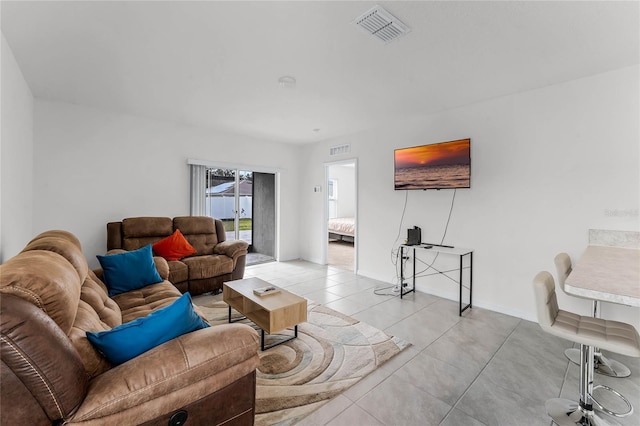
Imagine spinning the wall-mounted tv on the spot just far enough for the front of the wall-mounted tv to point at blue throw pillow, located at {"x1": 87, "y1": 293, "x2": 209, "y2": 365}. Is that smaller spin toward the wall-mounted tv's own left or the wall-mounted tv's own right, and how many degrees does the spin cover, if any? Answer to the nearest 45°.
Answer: approximately 45° to the wall-mounted tv's own left

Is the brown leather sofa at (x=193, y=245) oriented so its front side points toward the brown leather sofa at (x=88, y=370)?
yes

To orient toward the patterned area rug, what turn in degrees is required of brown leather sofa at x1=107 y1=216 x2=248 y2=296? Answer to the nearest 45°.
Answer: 0° — it already faces it

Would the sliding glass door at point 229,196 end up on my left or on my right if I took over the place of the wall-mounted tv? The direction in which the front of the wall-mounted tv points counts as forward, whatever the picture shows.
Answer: on my right

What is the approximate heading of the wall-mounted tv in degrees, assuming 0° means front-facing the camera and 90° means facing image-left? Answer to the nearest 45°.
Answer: approximately 45°

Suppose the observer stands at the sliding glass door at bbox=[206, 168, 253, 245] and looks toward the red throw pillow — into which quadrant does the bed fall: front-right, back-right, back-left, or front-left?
back-left

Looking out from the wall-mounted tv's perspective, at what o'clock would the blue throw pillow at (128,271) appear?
The blue throw pillow is roughly at 12 o'clock from the wall-mounted tv.

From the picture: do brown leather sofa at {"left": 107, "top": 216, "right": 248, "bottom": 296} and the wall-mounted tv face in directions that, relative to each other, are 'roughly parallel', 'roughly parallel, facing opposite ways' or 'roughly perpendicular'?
roughly perpendicular

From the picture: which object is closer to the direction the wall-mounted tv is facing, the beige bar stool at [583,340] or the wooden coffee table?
the wooden coffee table

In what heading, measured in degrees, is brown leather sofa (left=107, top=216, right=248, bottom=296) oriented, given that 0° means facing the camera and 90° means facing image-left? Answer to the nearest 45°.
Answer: approximately 0°

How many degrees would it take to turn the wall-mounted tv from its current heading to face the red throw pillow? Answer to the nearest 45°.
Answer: approximately 45° to its right

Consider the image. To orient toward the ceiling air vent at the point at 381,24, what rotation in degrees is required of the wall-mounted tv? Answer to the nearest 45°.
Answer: approximately 45° to its left
